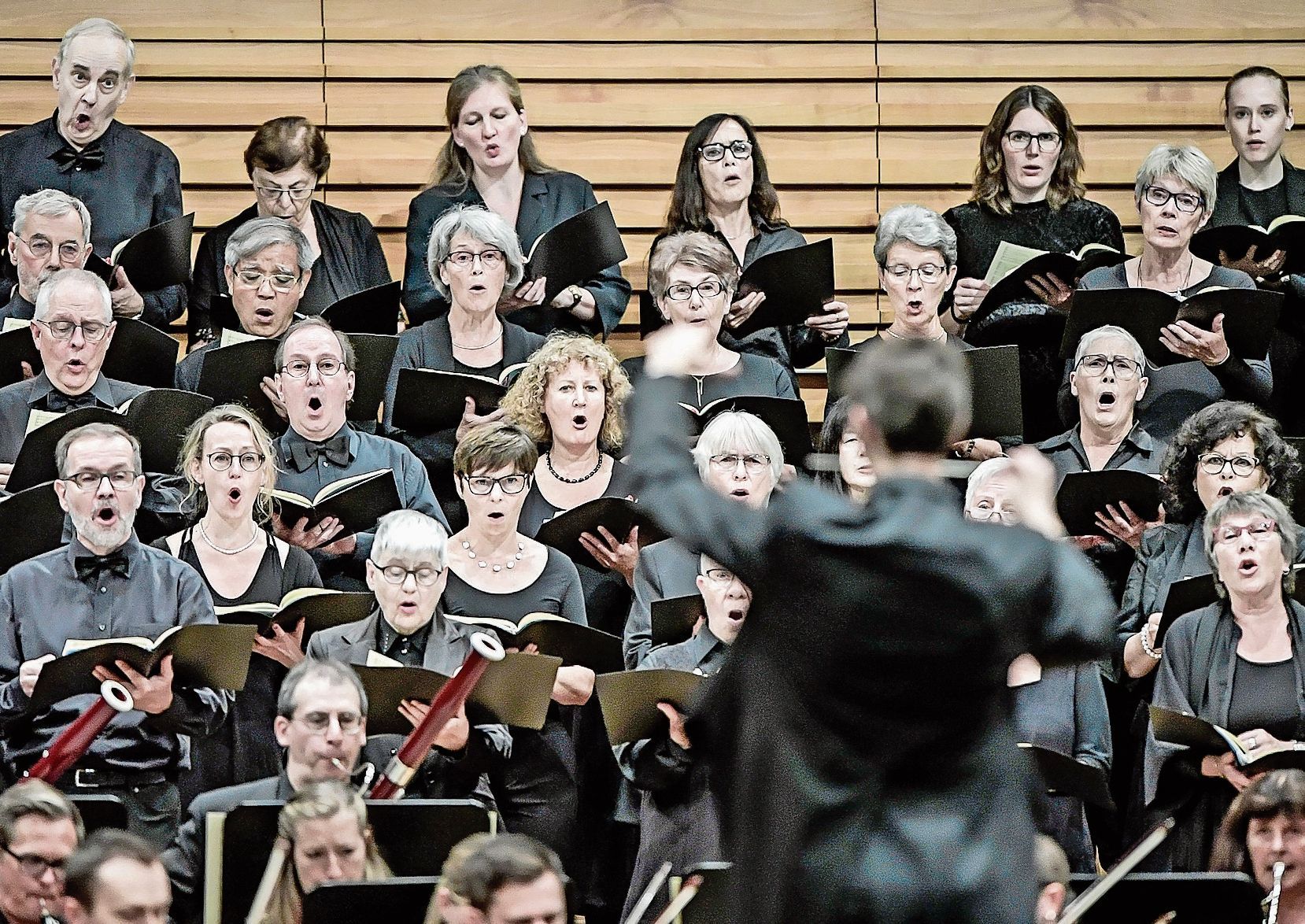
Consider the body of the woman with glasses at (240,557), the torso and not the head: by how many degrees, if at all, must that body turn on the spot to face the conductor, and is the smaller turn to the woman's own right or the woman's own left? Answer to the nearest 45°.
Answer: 0° — they already face them

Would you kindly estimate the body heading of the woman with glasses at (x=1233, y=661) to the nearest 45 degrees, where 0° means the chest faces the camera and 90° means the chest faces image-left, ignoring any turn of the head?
approximately 0°

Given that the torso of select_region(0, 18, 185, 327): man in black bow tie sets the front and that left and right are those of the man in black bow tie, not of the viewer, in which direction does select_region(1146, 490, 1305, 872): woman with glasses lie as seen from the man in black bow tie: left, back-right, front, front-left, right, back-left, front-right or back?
front-left

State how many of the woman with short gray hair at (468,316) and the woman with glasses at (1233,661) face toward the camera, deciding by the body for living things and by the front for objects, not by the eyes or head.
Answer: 2

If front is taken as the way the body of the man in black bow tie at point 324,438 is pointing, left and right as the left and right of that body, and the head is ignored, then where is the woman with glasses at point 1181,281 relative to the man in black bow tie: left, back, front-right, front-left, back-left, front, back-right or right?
left

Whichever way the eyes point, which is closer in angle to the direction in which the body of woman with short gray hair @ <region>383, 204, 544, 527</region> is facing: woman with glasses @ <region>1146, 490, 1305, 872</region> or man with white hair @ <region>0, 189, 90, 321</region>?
the woman with glasses

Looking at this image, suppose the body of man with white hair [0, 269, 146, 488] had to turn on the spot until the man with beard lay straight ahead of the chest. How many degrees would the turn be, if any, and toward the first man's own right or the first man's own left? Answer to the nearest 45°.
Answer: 0° — they already face them

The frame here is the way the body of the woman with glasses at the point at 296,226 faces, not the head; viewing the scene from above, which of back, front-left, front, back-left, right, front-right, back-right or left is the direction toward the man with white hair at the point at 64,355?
front-right

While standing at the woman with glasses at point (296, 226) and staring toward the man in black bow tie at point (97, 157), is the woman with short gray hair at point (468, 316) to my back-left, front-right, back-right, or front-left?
back-left
